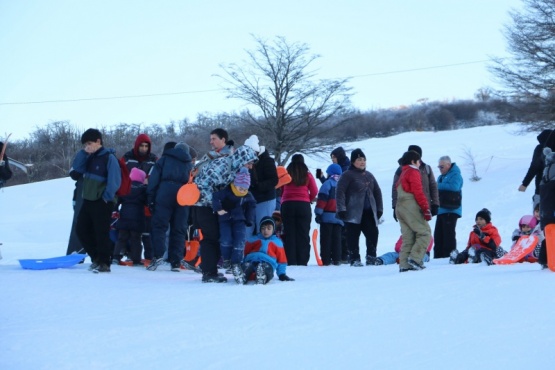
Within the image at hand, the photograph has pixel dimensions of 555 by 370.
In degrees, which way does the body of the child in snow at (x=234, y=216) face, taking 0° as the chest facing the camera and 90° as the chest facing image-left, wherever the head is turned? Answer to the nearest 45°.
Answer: approximately 0°

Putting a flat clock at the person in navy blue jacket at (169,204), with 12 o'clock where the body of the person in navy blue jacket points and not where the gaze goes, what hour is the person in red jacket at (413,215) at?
The person in red jacket is roughly at 2 o'clock from the person in navy blue jacket.

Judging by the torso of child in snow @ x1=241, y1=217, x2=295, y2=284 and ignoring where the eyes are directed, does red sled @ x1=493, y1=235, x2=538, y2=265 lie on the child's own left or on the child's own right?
on the child's own left

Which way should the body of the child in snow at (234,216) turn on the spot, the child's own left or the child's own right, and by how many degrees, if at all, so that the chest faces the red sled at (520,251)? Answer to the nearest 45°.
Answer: approximately 90° to the child's own left

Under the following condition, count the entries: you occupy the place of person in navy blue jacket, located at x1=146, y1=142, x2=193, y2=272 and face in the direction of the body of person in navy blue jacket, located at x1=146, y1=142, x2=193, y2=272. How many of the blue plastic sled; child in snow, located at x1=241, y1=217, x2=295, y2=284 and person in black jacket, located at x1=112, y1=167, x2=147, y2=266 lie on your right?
1

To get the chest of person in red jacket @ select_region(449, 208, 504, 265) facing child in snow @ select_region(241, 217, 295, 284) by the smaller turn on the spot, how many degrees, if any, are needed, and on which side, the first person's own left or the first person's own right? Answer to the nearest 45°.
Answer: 0° — they already face them

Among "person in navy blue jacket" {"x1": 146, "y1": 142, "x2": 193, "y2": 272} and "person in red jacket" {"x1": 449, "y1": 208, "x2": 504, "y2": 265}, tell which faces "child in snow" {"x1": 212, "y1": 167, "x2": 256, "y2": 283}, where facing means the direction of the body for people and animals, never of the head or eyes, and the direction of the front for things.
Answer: the person in red jacket

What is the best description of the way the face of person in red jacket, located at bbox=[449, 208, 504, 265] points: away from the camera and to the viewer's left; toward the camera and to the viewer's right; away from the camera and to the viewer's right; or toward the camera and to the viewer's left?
toward the camera and to the viewer's left
